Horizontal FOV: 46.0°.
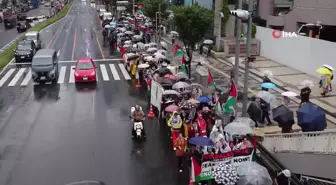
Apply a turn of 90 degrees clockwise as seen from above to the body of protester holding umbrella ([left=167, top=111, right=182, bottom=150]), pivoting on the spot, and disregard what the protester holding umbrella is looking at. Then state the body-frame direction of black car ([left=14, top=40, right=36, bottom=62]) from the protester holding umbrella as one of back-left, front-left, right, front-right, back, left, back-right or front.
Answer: front-right

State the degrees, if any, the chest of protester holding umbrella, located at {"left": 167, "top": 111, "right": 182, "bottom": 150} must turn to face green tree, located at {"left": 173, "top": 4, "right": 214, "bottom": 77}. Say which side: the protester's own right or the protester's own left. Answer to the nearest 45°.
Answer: approximately 180°

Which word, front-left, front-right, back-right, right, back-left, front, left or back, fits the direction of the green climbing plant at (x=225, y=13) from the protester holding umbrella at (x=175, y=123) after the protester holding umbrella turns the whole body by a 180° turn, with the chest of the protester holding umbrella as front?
front

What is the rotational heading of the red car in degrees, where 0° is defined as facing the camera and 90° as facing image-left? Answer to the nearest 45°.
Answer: approximately 0°

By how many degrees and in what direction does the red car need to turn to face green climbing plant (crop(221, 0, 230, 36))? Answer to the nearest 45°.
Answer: approximately 135° to its left

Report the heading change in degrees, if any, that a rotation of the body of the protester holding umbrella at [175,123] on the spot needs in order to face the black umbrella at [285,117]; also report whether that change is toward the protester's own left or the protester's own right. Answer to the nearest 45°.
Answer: approximately 90° to the protester's own left

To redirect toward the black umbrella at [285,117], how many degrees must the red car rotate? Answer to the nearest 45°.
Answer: approximately 45° to its left
